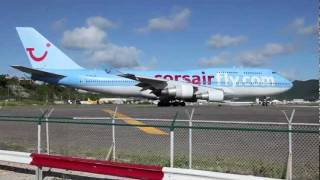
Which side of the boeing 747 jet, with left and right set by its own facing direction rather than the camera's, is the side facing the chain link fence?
right

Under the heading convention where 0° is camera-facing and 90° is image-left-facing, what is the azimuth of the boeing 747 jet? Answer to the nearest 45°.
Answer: approximately 270°
